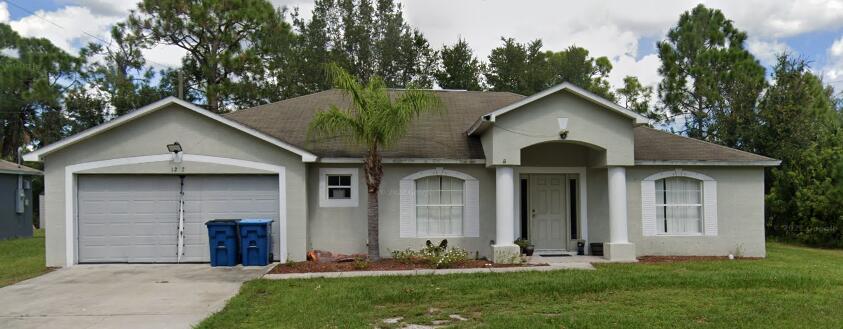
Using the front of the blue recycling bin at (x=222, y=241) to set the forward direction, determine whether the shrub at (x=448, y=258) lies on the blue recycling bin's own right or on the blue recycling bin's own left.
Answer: on the blue recycling bin's own left

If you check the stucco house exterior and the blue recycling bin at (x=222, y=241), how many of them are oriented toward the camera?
2

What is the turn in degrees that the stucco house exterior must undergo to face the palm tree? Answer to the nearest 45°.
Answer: approximately 45° to its right

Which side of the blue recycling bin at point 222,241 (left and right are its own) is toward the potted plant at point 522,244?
left

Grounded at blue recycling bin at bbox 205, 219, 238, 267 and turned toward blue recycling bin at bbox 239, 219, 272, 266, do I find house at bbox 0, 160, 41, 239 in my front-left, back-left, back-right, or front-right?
back-left

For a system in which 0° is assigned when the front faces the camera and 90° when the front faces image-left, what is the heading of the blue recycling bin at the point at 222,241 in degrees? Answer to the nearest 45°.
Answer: approximately 0°

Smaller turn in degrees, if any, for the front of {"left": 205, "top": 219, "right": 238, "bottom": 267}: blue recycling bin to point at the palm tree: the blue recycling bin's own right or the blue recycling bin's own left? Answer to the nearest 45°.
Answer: approximately 90° to the blue recycling bin's own left
